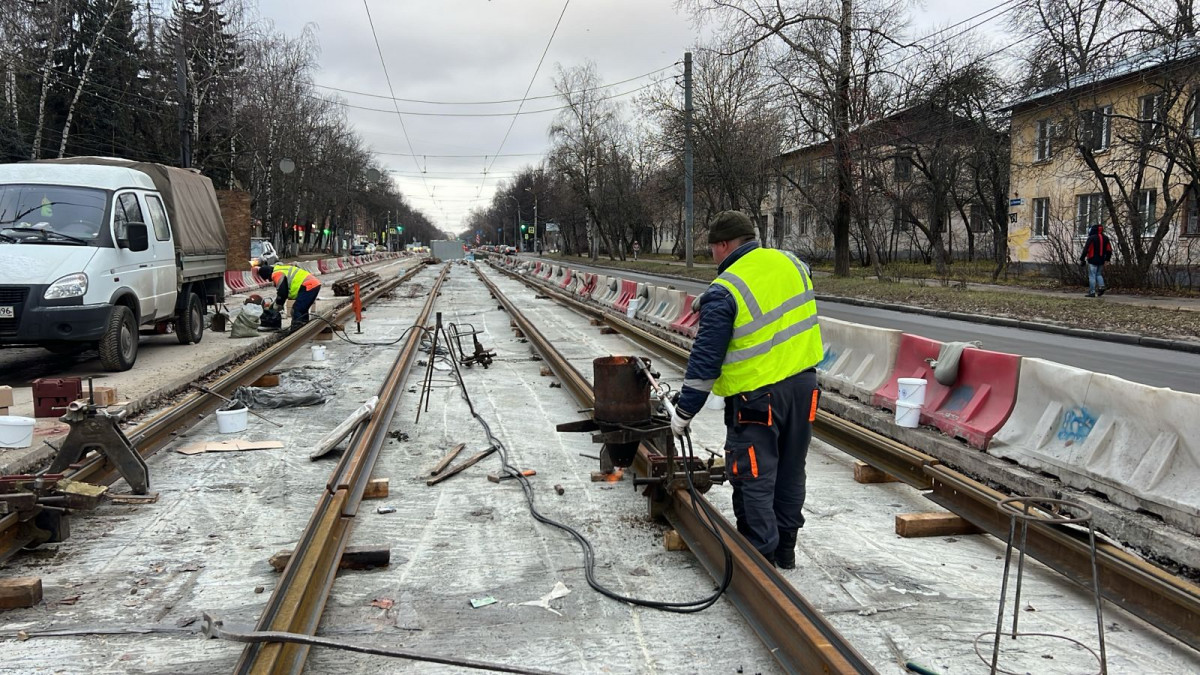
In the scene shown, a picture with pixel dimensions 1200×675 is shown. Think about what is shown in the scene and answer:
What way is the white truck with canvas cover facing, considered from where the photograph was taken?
facing the viewer and to the left of the viewer

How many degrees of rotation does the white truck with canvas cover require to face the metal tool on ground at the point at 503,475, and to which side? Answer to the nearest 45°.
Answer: approximately 90° to its left

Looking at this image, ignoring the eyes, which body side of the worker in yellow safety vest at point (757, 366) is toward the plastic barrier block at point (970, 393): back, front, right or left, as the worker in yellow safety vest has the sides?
right

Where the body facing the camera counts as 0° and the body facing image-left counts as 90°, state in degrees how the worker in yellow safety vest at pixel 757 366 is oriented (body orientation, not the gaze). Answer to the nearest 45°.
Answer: approximately 135°

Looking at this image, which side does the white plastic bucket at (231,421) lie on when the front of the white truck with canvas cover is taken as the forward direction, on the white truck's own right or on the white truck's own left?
on the white truck's own left

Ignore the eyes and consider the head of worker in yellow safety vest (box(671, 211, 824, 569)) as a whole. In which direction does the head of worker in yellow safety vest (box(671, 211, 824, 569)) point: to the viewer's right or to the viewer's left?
to the viewer's left

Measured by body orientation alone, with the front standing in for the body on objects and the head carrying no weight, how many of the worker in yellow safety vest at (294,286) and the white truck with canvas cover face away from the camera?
0

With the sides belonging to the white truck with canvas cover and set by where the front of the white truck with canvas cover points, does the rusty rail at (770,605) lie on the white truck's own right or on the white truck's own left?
on the white truck's own left

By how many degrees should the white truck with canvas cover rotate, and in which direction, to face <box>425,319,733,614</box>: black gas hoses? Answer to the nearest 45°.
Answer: approximately 45° to its left

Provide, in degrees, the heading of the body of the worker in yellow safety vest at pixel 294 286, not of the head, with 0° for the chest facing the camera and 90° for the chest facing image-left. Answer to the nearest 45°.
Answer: approximately 90°

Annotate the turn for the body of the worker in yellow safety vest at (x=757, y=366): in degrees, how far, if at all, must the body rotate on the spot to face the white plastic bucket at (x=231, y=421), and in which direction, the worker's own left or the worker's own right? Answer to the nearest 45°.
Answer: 0° — they already face it

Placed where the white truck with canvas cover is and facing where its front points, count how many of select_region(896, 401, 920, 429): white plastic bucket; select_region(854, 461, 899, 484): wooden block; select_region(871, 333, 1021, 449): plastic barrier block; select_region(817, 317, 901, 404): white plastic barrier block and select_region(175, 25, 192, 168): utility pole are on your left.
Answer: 4

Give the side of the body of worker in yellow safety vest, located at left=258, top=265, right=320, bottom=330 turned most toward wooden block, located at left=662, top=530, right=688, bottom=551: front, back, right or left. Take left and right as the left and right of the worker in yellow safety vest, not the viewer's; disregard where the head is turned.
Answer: left

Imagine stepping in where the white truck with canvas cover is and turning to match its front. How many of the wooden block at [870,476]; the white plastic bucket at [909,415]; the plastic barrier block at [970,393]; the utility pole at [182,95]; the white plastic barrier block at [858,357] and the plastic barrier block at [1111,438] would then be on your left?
5

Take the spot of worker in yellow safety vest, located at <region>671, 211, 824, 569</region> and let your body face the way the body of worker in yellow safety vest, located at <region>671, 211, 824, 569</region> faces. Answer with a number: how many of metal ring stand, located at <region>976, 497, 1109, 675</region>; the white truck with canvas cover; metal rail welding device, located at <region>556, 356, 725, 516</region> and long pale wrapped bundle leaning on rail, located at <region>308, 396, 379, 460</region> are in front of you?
3

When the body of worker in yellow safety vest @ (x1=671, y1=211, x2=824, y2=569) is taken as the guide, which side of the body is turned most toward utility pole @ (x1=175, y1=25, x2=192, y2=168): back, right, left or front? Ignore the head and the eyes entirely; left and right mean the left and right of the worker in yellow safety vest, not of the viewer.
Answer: front
